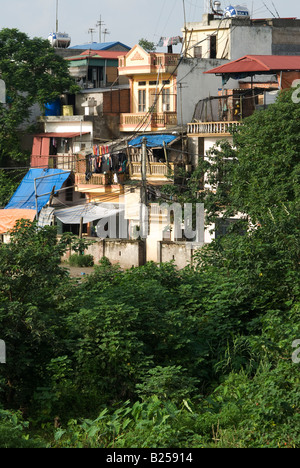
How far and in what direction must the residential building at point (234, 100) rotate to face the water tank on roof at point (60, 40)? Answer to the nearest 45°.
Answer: approximately 90° to its right

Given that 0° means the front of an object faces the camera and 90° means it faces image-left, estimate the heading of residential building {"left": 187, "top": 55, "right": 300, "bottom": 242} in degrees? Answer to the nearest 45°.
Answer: approximately 45°

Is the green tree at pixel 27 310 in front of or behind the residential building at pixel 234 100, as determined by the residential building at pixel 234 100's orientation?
in front

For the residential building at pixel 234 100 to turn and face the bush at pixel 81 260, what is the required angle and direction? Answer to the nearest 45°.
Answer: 0° — it already faces it

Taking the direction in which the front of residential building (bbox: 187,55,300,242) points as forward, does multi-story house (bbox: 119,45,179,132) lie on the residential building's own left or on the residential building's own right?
on the residential building's own right

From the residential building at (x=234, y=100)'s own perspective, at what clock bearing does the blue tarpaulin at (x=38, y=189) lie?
The blue tarpaulin is roughly at 2 o'clock from the residential building.

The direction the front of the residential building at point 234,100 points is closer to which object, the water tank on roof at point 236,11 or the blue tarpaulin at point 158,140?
the blue tarpaulin

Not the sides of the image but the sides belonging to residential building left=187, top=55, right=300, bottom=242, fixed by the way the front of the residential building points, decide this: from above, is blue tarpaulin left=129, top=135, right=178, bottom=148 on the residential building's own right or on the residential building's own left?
on the residential building's own right

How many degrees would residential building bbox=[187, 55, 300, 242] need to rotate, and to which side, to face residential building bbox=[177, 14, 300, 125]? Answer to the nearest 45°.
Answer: approximately 135° to its right
